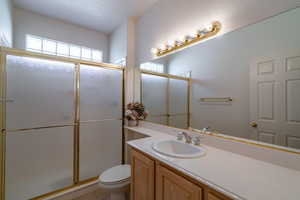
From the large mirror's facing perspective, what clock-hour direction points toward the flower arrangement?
The flower arrangement is roughly at 2 o'clock from the large mirror.

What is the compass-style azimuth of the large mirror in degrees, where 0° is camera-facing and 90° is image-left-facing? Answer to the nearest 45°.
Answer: approximately 45°

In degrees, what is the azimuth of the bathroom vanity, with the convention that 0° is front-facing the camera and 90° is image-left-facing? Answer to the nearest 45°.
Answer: approximately 45°

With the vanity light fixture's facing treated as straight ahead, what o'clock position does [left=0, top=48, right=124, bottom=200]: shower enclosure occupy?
The shower enclosure is roughly at 1 o'clock from the vanity light fixture.

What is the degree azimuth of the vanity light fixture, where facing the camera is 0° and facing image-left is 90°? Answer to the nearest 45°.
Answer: approximately 45°

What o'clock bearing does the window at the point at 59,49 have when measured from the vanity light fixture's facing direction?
The window is roughly at 2 o'clock from the vanity light fixture.
